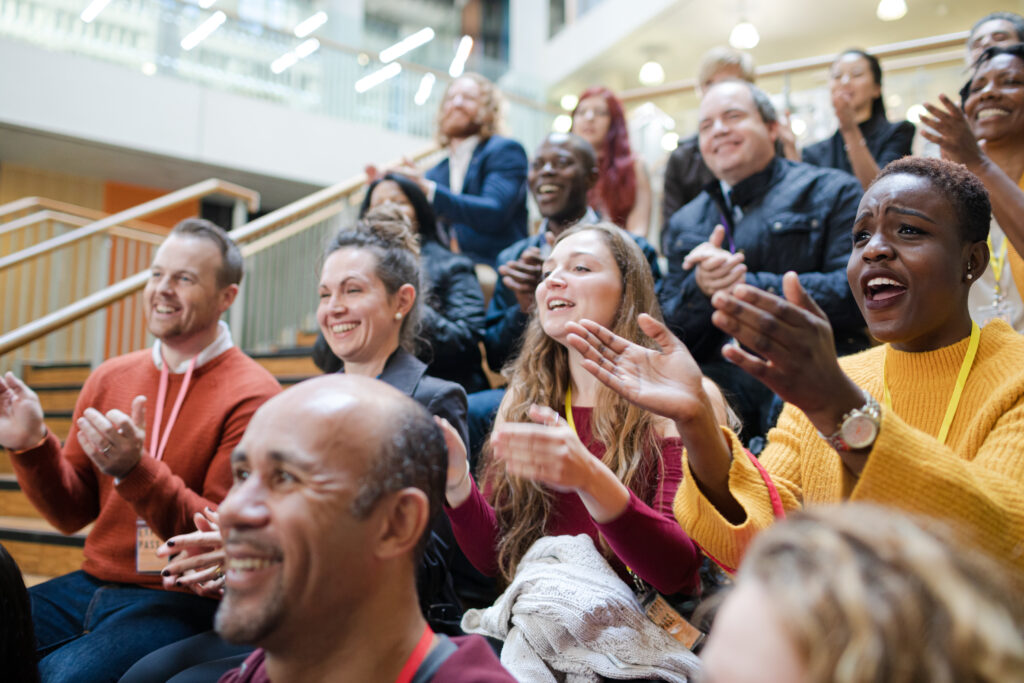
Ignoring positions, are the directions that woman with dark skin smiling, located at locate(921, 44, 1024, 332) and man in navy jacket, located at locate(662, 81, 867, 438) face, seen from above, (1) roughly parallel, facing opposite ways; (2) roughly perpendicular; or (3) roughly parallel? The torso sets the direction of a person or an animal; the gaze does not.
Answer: roughly parallel

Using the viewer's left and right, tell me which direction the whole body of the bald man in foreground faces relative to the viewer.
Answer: facing the viewer and to the left of the viewer

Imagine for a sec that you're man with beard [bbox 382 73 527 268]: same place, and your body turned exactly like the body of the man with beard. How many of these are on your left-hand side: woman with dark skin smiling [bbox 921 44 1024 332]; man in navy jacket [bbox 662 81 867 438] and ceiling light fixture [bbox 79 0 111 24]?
2

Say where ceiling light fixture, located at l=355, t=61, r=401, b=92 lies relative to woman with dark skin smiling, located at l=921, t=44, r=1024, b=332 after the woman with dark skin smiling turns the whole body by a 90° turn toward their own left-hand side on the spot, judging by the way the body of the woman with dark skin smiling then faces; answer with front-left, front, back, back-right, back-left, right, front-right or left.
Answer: back

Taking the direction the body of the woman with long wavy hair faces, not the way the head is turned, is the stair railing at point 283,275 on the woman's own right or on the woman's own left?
on the woman's own right

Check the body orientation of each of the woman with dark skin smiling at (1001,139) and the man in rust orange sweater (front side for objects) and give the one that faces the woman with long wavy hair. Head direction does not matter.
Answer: the woman with dark skin smiling

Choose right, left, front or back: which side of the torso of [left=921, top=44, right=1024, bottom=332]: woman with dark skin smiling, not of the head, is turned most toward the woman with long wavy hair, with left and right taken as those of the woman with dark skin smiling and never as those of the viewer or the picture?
front

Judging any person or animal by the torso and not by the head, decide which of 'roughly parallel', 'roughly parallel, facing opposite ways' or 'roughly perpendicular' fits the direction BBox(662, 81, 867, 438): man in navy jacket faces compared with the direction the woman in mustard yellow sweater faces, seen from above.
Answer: roughly parallel

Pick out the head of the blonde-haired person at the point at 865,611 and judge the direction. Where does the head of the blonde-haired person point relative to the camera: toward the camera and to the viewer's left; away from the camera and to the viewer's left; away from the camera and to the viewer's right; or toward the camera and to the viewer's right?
away from the camera and to the viewer's left

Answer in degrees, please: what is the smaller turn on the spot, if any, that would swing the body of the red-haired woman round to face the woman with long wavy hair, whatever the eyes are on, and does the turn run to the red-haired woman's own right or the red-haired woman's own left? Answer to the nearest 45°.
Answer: approximately 45° to the red-haired woman's own left

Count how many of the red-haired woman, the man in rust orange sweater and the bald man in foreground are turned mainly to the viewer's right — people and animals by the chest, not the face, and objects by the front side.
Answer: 0

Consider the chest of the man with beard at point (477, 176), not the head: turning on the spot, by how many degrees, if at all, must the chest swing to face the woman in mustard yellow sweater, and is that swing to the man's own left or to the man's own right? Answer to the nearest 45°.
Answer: approximately 45° to the man's own left

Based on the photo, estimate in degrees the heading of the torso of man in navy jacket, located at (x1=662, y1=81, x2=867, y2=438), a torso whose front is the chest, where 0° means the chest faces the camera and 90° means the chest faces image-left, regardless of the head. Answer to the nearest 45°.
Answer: approximately 45°
